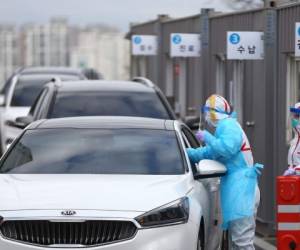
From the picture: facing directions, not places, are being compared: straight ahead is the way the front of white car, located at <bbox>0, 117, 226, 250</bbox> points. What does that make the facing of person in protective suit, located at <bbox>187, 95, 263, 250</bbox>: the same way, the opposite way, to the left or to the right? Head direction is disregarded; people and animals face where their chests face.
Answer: to the right

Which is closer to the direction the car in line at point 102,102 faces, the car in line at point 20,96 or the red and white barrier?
the red and white barrier

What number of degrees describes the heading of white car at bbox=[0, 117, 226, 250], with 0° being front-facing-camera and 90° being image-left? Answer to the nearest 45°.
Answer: approximately 0°

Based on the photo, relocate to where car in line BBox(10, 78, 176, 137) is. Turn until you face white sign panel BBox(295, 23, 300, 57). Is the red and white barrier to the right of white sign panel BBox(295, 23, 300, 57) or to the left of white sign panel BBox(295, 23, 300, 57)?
right

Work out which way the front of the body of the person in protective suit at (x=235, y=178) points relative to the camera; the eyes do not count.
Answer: to the viewer's left

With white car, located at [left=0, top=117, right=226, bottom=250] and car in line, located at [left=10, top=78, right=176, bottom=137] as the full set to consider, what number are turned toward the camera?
2

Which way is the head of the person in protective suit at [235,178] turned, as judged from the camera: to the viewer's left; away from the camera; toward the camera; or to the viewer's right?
to the viewer's left

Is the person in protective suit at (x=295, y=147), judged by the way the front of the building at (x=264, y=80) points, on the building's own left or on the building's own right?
on the building's own left

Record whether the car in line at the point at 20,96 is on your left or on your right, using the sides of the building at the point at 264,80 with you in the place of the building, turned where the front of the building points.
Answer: on your right

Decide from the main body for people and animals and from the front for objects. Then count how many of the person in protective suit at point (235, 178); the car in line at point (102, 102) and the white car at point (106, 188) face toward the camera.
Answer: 2

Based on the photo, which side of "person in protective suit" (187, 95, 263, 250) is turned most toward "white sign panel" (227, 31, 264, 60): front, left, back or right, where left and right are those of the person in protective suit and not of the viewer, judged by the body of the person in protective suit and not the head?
right

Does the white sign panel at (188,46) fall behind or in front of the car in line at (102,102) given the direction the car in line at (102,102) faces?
behind
